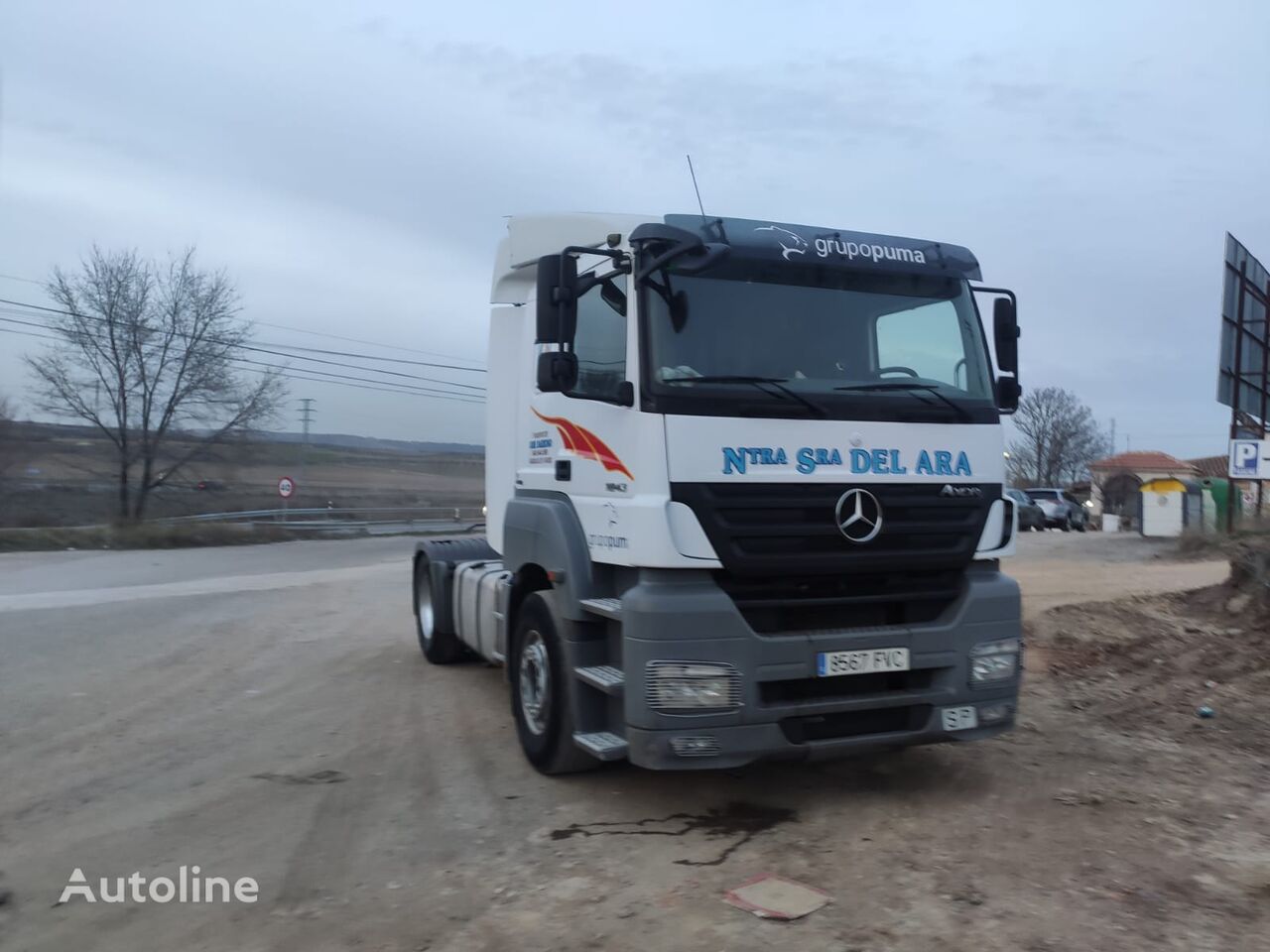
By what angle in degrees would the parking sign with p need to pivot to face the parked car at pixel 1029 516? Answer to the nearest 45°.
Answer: approximately 180°

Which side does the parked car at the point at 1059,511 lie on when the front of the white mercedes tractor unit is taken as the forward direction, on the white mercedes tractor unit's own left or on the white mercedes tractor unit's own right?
on the white mercedes tractor unit's own left

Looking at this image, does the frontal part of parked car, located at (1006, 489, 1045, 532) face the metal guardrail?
no

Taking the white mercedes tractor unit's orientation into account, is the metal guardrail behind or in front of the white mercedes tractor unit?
behind

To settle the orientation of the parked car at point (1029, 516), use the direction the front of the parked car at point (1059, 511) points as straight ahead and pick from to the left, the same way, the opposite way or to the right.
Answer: the same way

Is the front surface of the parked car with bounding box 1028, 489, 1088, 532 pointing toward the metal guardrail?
no

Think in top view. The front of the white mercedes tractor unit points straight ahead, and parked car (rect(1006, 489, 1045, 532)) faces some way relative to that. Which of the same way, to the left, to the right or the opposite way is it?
the same way

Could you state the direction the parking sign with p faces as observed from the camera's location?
facing the viewer

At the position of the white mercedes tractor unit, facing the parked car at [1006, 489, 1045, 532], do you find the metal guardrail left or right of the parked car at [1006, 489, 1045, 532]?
left

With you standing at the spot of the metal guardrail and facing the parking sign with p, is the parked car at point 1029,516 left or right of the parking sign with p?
left

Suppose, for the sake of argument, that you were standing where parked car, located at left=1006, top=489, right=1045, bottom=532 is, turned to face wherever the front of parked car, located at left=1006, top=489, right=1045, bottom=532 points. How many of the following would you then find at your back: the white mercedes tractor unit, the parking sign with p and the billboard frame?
0

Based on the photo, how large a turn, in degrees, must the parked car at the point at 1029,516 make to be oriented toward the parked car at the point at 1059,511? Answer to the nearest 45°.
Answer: approximately 135° to its left

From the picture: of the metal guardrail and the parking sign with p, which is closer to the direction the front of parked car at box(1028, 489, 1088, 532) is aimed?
the parking sign with p
